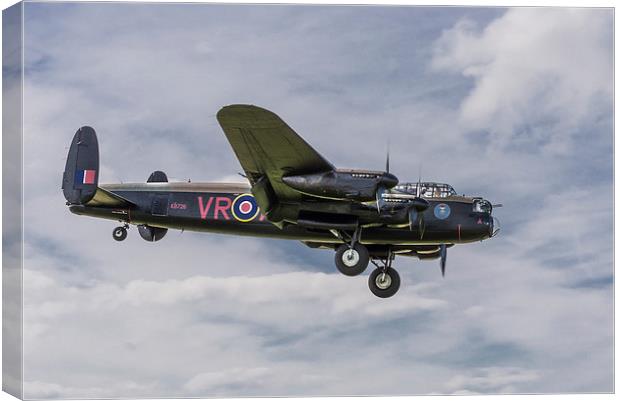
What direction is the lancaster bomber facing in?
to the viewer's right
